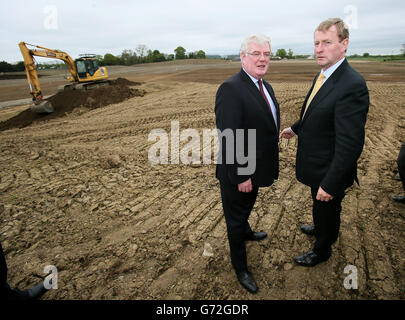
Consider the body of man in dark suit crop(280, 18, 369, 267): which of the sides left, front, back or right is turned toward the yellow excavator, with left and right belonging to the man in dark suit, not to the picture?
right

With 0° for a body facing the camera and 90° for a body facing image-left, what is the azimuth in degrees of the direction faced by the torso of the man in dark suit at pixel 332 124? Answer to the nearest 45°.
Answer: approximately 45°

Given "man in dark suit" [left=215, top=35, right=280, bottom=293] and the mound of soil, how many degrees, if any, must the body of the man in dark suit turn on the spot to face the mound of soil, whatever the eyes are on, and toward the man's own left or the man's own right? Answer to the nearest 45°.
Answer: approximately 180°

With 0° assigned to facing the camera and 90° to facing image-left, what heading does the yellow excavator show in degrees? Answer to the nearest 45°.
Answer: approximately 45°

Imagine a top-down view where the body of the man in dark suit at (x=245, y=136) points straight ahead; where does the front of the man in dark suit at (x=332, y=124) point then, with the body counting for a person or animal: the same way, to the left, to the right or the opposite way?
to the right

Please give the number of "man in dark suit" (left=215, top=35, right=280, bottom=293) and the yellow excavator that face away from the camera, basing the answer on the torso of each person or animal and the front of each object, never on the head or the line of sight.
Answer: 0

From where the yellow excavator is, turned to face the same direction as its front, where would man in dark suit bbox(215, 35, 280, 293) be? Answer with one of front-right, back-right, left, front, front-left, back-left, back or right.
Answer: front-left

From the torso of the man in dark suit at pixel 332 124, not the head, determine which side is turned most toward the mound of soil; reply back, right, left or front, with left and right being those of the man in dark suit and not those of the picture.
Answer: right

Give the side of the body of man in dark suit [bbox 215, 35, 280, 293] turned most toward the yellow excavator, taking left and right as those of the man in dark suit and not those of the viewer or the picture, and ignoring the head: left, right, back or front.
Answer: back
